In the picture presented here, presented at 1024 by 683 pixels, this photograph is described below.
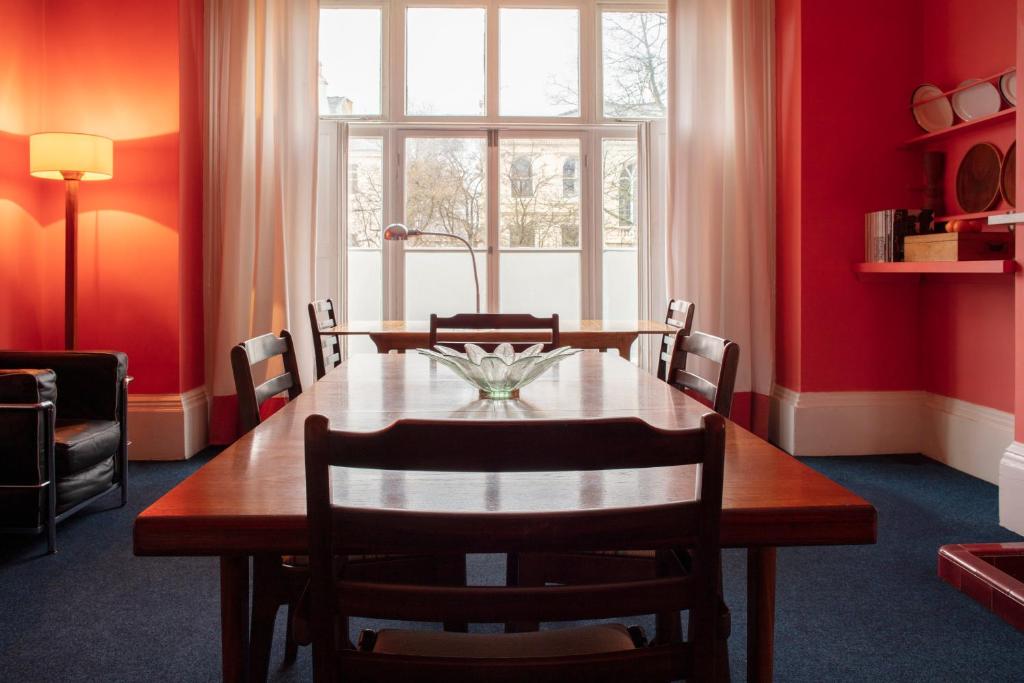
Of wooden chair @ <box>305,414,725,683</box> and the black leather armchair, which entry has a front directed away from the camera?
the wooden chair

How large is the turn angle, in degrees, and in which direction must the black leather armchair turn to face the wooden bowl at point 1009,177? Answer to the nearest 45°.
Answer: approximately 45° to its left

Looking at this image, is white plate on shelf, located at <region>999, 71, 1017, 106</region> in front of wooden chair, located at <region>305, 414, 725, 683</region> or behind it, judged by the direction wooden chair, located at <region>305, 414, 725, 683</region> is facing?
in front

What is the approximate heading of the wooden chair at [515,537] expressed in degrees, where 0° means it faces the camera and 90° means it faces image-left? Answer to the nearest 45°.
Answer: approximately 180°

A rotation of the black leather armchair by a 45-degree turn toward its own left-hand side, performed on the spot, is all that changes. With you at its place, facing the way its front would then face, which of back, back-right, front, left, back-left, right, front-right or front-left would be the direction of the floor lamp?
left

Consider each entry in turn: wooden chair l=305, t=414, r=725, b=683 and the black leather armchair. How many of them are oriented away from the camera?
1

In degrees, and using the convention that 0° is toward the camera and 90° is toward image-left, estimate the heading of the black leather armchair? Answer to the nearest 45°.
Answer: approximately 315°
